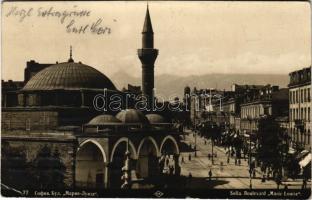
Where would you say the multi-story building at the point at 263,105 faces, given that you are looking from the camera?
facing the viewer and to the left of the viewer
